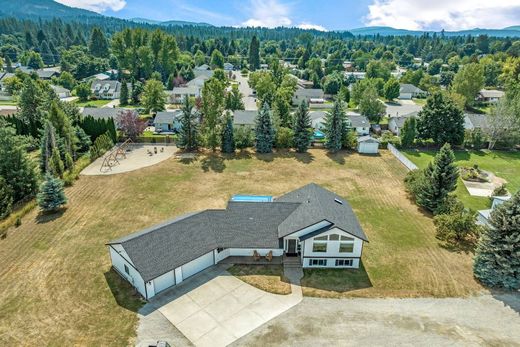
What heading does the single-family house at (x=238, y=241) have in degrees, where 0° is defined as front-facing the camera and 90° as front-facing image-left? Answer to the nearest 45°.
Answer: approximately 0°

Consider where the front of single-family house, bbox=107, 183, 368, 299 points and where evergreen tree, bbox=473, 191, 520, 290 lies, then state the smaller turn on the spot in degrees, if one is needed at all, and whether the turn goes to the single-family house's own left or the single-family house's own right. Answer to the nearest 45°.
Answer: approximately 90° to the single-family house's own left

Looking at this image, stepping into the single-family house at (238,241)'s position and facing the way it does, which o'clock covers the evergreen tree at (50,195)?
The evergreen tree is roughly at 4 o'clock from the single-family house.

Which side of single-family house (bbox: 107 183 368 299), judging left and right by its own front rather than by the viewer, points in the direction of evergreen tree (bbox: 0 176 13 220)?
right

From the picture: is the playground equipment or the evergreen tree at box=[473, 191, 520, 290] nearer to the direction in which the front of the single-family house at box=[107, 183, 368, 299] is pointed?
the evergreen tree

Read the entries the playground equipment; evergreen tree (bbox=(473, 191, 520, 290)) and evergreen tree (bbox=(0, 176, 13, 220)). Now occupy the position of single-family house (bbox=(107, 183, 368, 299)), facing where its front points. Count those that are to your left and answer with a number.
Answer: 1

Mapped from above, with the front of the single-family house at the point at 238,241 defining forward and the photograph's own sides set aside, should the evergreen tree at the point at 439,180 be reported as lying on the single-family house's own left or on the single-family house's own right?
on the single-family house's own left

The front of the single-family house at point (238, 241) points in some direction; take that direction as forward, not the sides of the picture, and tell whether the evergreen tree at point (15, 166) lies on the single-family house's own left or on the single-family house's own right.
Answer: on the single-family house's own right
